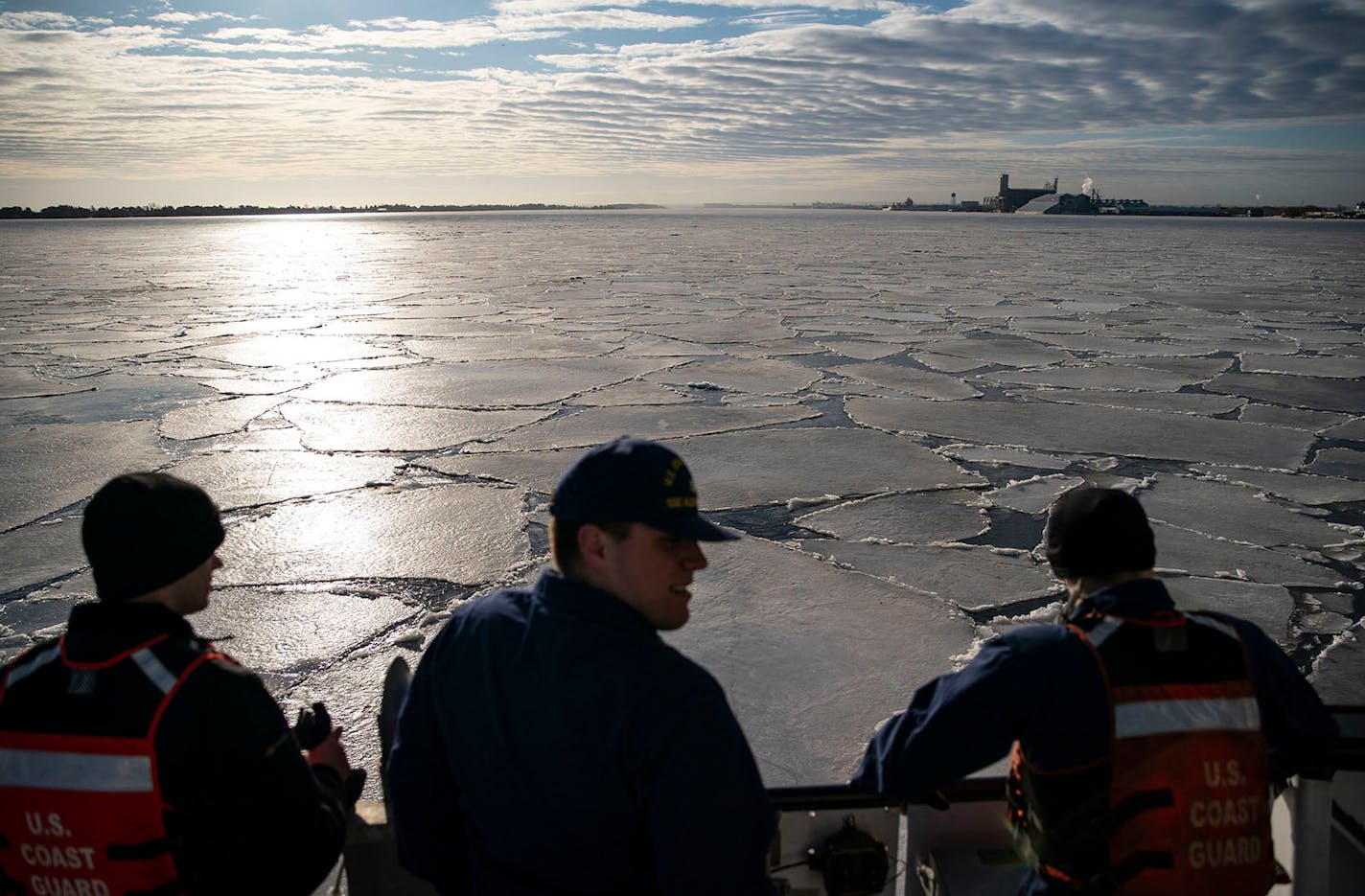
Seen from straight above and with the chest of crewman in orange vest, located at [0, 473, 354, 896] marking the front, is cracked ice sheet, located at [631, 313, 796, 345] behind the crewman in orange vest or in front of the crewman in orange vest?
in front

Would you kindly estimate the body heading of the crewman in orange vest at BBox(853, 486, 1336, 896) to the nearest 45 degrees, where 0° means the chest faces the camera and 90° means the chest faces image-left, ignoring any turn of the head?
approximately 135°

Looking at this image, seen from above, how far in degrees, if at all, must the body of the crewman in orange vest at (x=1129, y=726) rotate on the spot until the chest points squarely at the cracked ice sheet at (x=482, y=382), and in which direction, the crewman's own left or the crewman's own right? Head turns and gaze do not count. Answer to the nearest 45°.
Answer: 0° — they already face it

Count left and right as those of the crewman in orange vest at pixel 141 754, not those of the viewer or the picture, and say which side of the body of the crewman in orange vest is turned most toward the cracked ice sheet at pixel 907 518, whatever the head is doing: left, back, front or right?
front

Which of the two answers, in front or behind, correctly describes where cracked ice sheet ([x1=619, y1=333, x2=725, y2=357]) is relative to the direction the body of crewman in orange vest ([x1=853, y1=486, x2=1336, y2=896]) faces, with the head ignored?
in front

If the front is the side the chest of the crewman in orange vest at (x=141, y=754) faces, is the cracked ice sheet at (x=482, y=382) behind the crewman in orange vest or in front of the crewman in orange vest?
in front

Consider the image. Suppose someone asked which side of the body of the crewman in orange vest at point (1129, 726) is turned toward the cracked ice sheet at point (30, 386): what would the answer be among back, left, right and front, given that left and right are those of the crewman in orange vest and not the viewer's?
front

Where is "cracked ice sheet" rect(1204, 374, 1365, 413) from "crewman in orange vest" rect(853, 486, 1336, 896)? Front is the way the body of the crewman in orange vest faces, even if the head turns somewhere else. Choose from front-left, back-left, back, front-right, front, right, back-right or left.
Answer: front-right

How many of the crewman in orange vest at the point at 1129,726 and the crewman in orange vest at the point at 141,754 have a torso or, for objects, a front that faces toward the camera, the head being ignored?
0

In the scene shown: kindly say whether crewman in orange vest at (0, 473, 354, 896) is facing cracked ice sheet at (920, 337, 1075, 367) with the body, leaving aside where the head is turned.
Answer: yes

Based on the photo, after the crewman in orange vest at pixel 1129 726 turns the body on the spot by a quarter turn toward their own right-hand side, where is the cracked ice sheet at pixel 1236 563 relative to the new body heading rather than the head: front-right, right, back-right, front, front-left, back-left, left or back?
front-left

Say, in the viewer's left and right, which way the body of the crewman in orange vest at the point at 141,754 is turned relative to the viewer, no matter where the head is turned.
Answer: facing away from the viewer and to the right of the viewer
